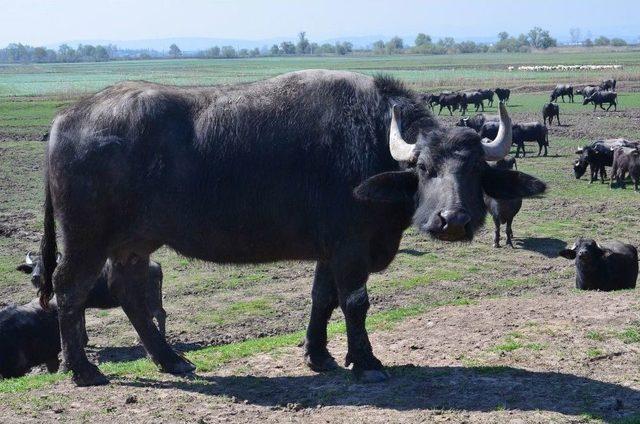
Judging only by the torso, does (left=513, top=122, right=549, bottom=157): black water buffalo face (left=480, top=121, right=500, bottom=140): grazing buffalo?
yes

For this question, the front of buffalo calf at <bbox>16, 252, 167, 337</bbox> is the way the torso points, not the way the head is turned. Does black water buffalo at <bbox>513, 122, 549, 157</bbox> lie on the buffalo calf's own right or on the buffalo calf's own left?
on the buffalo calf's own right

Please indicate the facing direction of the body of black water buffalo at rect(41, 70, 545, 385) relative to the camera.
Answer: to the viewer's right

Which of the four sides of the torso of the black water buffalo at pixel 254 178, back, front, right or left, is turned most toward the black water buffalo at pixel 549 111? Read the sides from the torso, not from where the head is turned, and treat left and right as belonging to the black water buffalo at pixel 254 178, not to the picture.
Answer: left

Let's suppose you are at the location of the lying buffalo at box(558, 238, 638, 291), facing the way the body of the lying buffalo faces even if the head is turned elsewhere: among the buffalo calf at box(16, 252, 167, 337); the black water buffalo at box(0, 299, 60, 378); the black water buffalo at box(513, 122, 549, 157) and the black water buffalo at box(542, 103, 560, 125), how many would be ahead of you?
2

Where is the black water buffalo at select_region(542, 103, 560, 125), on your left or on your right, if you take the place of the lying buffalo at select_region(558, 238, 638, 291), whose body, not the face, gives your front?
on your right

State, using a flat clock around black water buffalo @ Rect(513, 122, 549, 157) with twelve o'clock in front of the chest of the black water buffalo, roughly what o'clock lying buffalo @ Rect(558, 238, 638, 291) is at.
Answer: The lying buffalo is roughly at 9 o'clock from the black water buffalo.

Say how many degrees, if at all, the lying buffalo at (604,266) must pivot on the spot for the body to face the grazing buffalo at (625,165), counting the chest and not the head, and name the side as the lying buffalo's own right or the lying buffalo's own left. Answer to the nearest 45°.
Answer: approximately 135° to the lying buffalo's own right

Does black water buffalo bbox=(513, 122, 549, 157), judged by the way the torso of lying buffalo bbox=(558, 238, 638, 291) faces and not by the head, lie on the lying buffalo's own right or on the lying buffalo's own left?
on the lying buffalo's own right

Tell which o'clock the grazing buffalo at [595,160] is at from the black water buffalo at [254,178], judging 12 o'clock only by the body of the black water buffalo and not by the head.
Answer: The grazing buffalo is roughly at 10 o'clock from the black water buffalo.

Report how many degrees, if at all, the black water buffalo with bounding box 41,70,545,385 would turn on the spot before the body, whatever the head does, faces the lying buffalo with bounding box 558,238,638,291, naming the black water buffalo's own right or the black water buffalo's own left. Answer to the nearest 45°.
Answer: approximately 45° to the black water buffalo's own left

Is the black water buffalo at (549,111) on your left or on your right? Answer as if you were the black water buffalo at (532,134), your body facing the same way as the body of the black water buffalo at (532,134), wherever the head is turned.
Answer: on your right

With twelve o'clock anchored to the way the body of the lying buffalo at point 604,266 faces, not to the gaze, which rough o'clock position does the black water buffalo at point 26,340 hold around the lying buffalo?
The black water buffalo is roughly at 12 o'clock from the lying buffalo.

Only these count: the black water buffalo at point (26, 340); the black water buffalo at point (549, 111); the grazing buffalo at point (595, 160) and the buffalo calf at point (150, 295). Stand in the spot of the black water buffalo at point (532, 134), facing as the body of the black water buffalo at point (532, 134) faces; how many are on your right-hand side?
1

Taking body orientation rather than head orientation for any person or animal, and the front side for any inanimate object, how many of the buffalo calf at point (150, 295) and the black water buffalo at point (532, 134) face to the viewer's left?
2

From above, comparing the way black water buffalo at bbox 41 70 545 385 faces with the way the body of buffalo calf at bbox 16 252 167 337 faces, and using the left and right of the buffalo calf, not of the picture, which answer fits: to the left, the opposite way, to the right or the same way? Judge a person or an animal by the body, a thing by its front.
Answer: the opposite way

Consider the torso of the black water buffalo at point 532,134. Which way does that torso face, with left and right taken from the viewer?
facing to the left of the viewer
